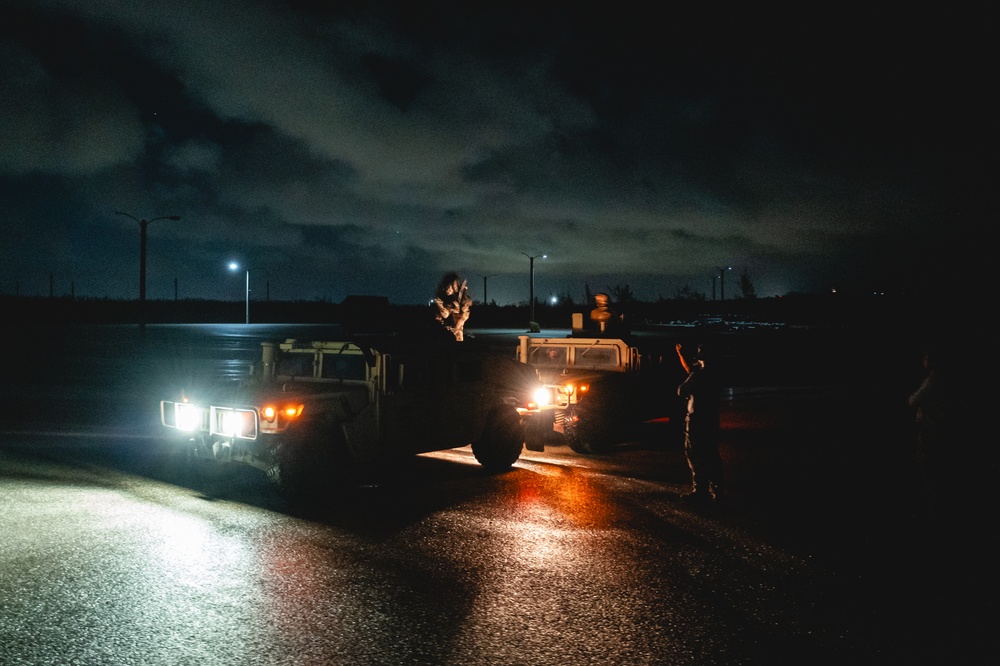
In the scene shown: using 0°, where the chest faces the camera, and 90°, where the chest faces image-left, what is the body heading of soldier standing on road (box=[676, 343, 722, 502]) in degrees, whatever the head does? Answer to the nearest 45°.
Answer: approximately 90°
